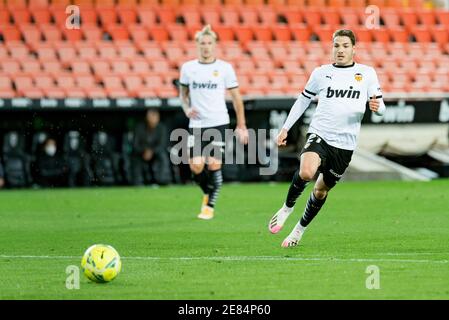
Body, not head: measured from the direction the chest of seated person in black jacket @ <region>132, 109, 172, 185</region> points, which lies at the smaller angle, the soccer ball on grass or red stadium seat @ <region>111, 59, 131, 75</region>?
the soccer ball on grass

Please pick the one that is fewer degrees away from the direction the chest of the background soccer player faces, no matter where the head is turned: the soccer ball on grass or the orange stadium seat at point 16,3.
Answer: the soccer ball on grass

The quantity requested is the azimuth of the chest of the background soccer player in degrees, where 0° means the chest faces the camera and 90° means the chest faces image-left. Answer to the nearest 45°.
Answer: approximately 0°

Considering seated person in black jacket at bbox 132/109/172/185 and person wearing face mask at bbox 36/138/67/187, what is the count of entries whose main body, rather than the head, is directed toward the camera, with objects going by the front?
2

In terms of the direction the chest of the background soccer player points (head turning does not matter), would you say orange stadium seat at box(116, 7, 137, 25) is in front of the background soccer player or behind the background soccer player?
behind

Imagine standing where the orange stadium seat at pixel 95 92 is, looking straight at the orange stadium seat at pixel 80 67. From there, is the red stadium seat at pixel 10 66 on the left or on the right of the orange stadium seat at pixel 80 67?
left

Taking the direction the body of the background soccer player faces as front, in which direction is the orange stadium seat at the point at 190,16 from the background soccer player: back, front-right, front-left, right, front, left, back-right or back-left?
back

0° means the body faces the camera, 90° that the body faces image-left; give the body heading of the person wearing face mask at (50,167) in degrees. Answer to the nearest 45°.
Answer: approximately 0°
